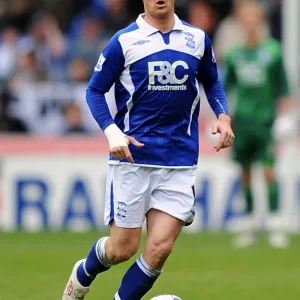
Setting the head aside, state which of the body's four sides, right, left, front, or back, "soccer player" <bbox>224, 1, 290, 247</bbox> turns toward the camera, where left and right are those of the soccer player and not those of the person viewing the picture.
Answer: front

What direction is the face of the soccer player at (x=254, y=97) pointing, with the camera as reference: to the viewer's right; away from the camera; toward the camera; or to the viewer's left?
toward the camera

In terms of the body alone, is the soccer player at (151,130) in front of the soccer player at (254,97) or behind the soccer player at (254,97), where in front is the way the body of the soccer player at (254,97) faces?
in front

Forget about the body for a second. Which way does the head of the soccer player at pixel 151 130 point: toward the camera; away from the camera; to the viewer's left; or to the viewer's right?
toward the camera
